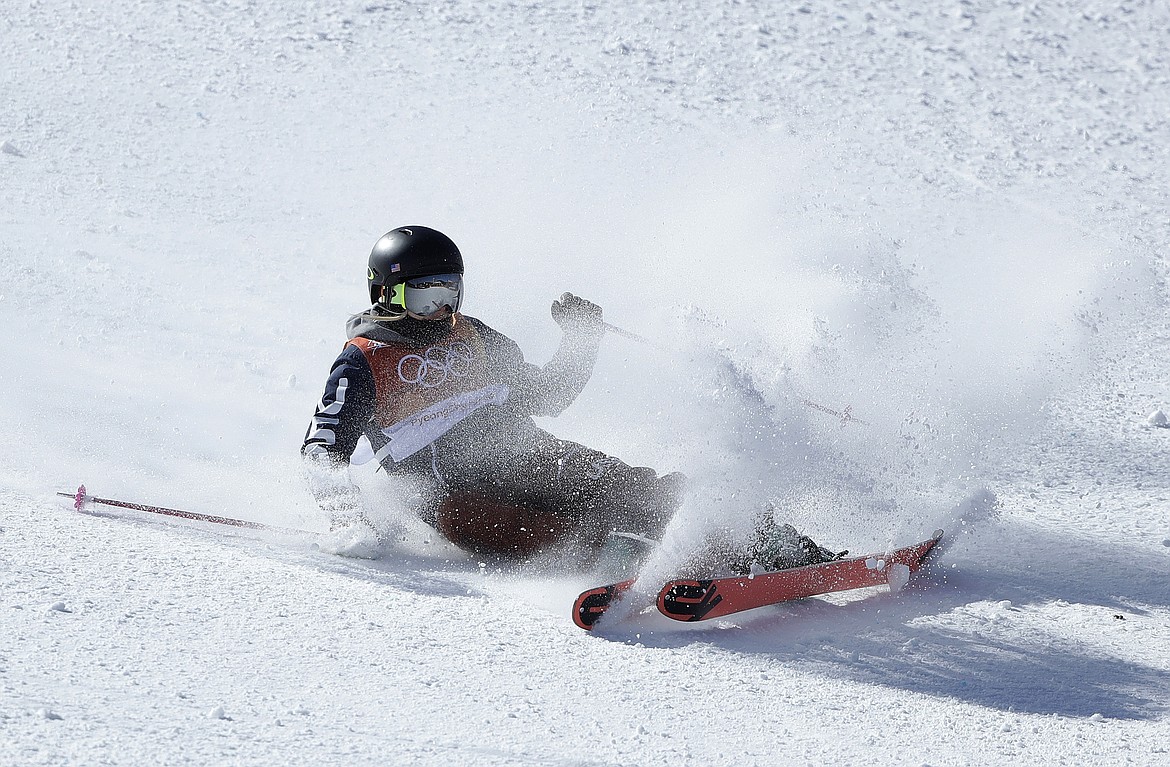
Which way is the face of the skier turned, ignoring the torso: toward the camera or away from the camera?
toward the camera

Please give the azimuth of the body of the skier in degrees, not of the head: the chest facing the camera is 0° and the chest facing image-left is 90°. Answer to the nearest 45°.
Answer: approximately 315°
